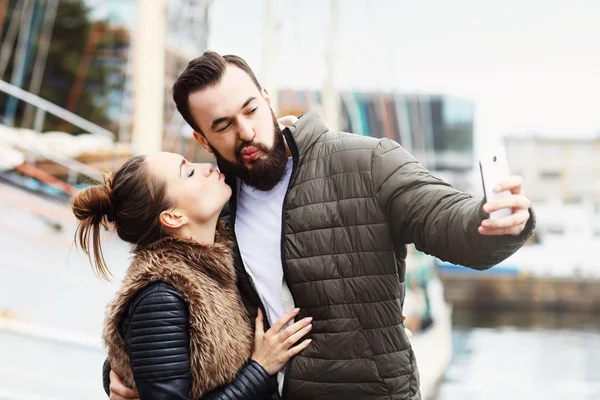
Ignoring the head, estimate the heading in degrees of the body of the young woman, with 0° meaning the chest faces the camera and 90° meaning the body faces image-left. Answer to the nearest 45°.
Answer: approximately 270°

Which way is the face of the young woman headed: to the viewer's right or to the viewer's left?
to the viewer's right

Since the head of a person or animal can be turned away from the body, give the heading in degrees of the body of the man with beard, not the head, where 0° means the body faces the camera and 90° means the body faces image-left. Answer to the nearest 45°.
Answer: approximately 45°

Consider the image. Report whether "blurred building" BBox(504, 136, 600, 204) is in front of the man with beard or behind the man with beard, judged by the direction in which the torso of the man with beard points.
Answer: behind
